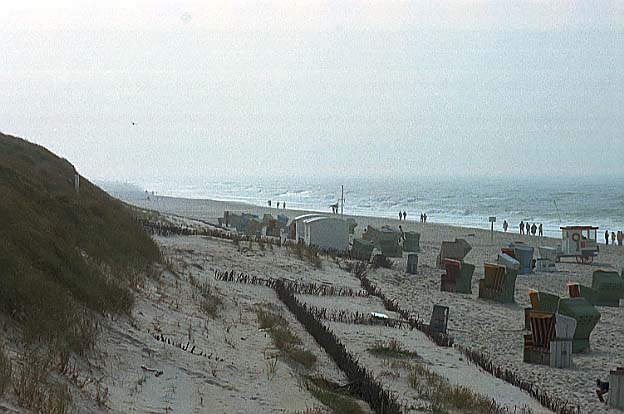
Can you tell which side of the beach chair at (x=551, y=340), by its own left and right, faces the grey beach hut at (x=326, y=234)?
right

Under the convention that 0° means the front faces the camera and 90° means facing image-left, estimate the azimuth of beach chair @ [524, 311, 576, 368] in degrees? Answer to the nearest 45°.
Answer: approximately 45°

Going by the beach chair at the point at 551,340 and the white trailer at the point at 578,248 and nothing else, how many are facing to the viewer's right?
0

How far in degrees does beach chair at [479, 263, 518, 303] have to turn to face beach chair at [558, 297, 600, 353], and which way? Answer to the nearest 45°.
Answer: approximately 45° to its left

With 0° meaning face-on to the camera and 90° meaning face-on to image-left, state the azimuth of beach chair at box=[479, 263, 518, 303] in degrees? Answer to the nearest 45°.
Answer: approximately 45°

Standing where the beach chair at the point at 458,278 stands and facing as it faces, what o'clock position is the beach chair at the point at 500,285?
the beach chair at the point at 500,285 is roughly at 9 o'clock from the beach chair at the point at 458,278.

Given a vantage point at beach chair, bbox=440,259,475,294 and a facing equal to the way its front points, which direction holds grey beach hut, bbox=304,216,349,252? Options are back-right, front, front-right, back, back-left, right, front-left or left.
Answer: right
